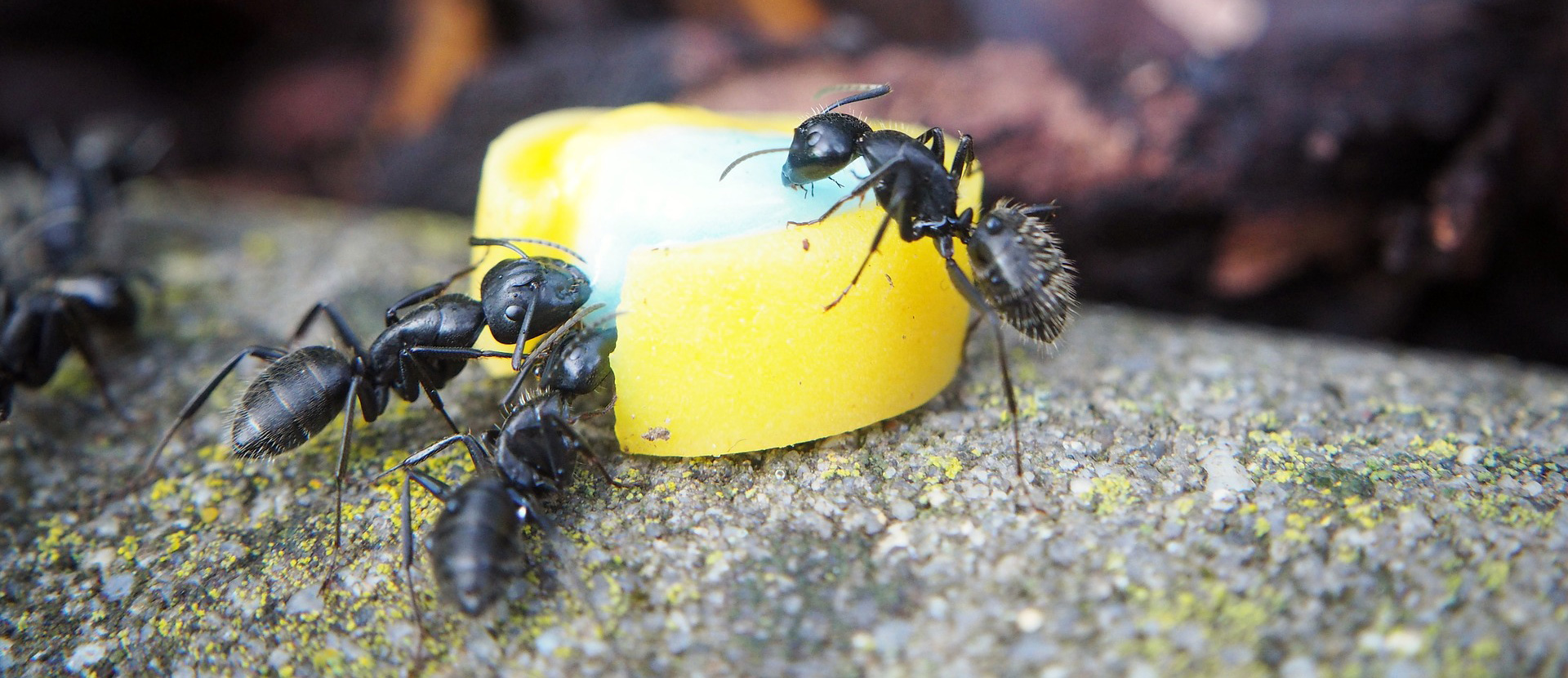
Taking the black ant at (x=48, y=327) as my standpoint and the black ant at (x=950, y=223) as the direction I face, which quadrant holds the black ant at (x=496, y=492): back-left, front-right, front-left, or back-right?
front-right

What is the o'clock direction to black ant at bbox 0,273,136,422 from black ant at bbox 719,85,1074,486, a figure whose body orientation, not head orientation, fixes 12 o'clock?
black ant at bbox 0,273,136,422 is roughly at 12 o'clock from black ant at bbox 719,85,1074,486.

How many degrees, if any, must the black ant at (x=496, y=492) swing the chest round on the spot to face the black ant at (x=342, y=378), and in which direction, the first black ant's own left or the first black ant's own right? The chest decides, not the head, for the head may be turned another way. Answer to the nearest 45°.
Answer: approximately 90° to the first black ant's own left

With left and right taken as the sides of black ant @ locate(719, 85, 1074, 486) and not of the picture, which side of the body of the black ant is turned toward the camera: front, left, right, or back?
left

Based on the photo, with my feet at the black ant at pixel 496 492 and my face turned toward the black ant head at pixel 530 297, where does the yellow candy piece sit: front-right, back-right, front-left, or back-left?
front-right

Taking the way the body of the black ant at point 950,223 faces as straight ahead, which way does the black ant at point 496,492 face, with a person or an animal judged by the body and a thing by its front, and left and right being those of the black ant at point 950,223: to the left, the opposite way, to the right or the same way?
to the right

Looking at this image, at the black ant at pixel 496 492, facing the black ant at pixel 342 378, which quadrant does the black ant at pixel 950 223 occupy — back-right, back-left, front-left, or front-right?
back-right

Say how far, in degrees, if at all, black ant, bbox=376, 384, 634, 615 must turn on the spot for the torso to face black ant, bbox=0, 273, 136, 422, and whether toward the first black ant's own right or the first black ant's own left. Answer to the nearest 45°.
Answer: approximately 90° to the first black ant's own left

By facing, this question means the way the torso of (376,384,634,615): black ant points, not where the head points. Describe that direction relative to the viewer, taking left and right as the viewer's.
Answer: facing away from the viewer and to the right of the viewer

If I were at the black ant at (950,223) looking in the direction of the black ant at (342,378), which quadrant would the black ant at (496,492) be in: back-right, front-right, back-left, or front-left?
front-left

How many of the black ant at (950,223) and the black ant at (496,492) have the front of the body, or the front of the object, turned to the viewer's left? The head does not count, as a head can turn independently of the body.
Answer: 1
